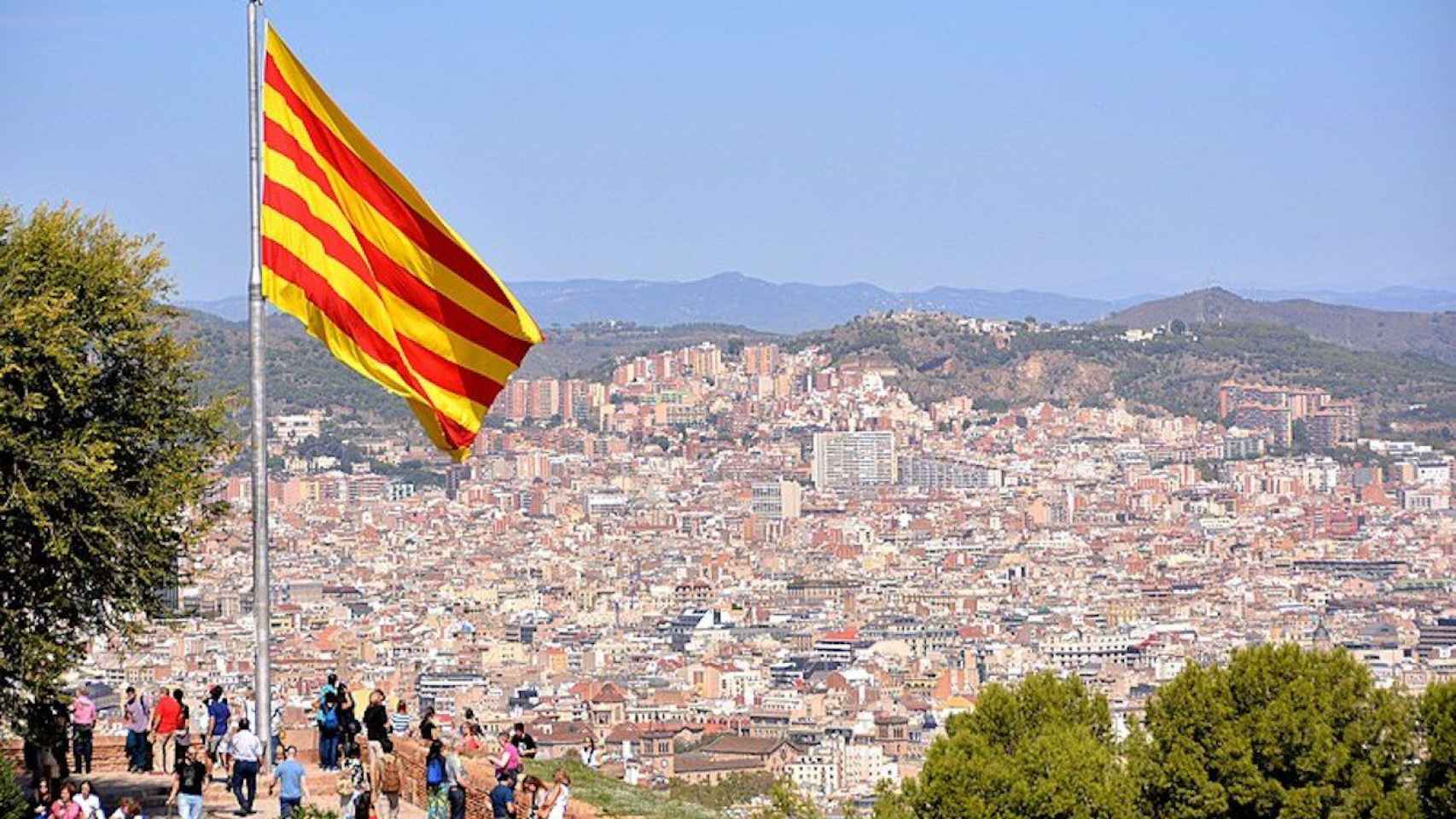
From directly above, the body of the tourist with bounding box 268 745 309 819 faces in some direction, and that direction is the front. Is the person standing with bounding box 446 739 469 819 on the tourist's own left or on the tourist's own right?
on the tourist's own right

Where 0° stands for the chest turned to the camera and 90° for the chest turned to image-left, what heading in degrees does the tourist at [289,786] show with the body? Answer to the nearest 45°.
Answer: approximately 180°

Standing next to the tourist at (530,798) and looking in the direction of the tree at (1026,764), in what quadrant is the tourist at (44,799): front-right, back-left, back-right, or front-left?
back-left
